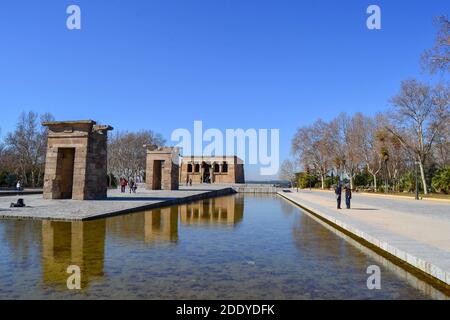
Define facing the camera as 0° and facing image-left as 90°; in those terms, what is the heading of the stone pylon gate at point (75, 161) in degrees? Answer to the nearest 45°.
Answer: approximately 45°

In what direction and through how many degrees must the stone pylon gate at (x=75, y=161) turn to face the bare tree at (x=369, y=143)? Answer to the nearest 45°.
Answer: approximately 180°

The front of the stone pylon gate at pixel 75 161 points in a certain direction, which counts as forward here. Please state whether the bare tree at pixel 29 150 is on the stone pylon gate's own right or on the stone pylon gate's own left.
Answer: on the stone pylon gate's own right

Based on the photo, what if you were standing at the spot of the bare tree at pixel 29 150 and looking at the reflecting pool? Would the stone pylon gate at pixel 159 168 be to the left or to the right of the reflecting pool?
left

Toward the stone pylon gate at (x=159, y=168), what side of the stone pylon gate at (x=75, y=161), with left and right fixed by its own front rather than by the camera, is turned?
back

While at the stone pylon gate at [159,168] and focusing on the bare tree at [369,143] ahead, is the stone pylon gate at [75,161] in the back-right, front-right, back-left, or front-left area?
back-right
